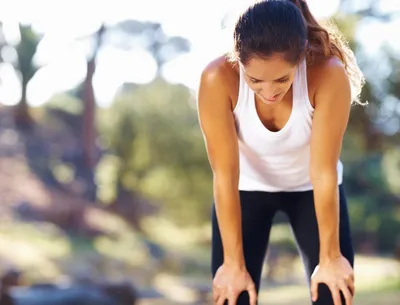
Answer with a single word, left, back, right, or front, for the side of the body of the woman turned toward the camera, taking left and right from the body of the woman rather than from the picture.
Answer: front

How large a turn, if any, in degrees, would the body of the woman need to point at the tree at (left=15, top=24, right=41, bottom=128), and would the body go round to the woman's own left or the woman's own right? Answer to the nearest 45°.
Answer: approximately 135° to the woman's own right

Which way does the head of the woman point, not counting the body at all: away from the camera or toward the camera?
toward the camera
